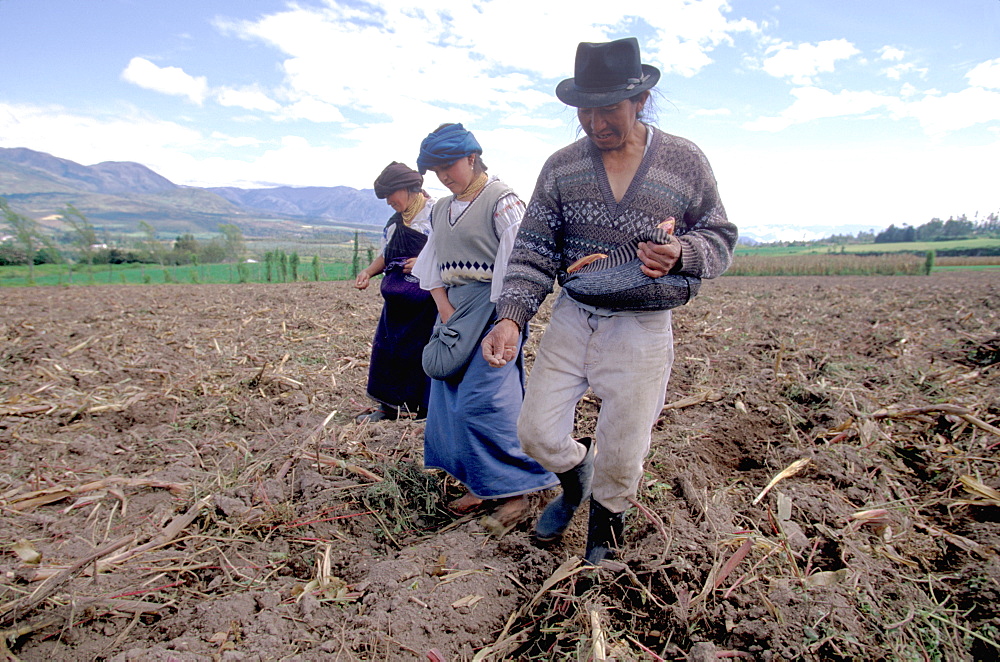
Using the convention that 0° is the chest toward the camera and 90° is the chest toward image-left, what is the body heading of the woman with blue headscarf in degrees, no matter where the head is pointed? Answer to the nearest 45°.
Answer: approximately 45°

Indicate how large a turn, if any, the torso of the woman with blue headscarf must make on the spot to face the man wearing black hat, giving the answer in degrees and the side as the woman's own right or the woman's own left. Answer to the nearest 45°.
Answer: approximately 90° to the woman's own left
